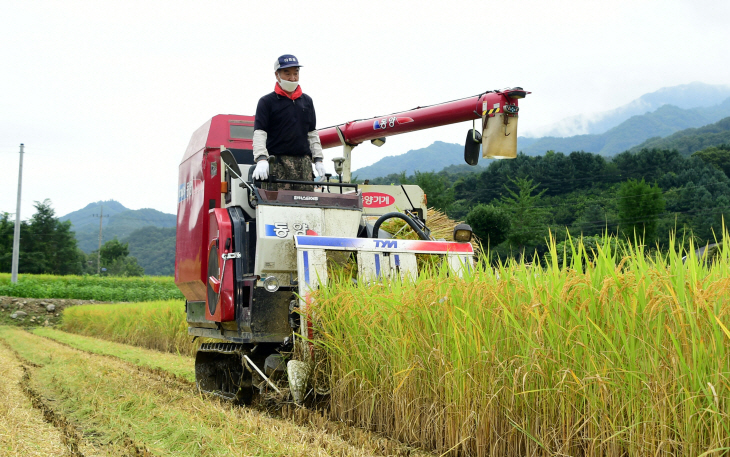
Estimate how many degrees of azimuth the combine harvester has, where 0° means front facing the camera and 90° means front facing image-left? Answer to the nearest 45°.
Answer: approximately 315°
